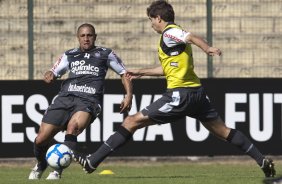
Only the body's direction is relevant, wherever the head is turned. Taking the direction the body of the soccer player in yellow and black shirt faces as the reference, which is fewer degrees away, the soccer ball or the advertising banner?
the soccer ball

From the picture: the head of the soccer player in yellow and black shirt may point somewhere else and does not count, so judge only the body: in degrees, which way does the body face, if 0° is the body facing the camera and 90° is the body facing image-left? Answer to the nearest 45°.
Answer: approximately 90°

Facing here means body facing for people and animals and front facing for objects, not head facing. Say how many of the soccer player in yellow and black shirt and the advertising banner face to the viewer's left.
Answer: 1

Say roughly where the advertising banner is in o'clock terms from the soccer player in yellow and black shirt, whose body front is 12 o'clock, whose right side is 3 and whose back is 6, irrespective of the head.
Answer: The advertising banner is roughly at 3 o'clock from the soccer player in yellow and black shirt.

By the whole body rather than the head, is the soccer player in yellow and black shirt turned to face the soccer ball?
yes

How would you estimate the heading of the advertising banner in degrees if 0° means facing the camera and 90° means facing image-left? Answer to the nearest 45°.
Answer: approximately 0°

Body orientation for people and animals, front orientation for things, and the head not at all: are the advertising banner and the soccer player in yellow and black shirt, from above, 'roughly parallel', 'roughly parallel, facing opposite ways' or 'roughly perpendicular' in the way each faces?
roughly perpendicular

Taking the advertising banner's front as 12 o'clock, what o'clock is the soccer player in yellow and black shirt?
The soccer player in yellow and black shirt is roughly at 12 o'clock from the advertising banner.
